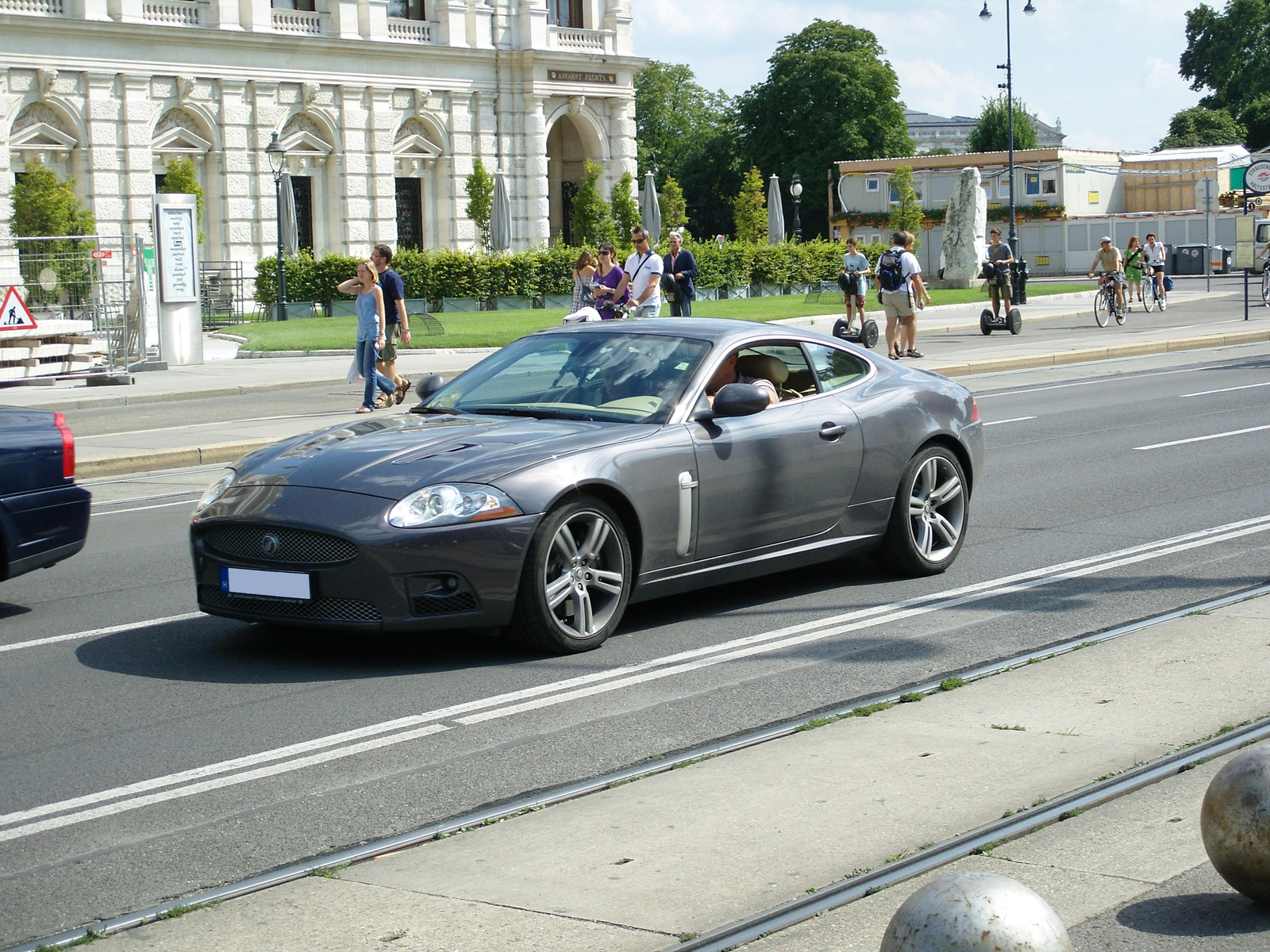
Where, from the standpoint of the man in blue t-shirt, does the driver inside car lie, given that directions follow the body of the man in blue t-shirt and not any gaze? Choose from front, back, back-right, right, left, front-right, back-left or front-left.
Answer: left

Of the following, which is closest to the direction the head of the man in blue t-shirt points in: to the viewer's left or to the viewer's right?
to the viewer's left

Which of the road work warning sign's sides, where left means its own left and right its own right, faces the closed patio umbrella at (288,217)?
back

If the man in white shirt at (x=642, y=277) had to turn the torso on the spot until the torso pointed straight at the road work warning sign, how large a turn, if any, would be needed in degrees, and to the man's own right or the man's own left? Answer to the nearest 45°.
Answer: approximately 90° to the man's own right

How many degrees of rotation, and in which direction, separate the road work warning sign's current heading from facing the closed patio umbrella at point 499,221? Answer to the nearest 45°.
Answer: approximately 135° to its left

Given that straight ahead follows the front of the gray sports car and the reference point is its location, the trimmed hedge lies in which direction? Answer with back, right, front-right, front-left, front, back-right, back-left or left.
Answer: back-right

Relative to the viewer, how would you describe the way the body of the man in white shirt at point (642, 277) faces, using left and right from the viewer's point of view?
facing the viewer and to the left of the viewer

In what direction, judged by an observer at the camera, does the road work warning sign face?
facing the viewer

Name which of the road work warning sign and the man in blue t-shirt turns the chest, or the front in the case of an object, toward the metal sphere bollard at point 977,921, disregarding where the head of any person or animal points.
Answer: the road work warning sign

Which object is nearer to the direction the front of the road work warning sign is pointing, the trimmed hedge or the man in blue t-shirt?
the man in blue t-shirt

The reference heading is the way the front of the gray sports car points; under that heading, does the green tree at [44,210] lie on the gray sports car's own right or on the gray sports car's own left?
on the gray sports car's own right

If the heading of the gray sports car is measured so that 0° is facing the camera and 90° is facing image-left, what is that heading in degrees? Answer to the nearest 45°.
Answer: approximately 45°
